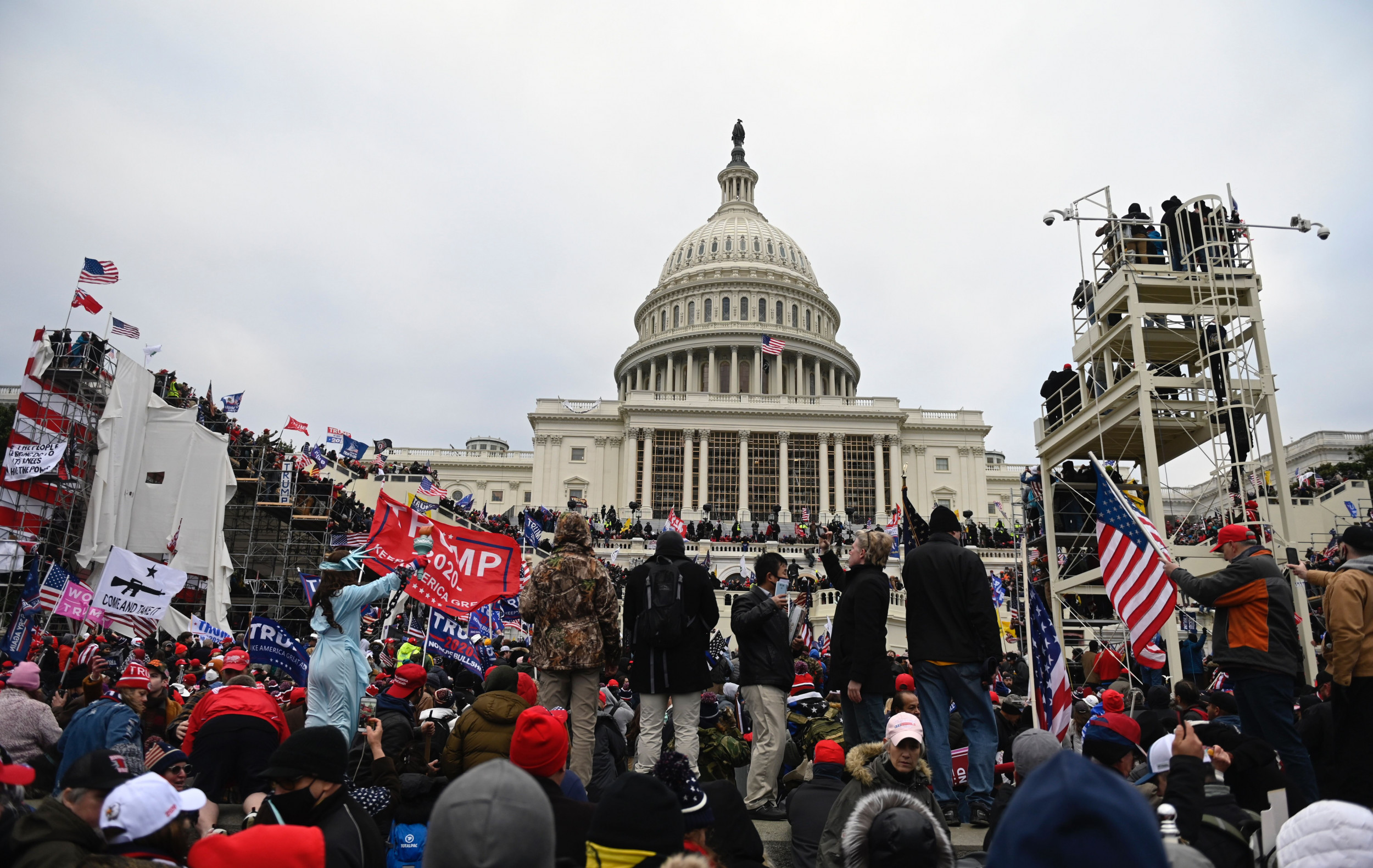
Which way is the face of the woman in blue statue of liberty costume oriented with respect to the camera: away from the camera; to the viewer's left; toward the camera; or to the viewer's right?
away from the camera

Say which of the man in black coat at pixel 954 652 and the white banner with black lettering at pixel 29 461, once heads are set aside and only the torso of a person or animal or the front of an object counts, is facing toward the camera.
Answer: the white banner with black lettering

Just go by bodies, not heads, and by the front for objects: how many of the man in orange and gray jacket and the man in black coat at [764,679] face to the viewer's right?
1

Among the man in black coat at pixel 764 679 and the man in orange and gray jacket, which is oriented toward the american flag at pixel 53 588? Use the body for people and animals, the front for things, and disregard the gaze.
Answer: the man in orange and gray jacket

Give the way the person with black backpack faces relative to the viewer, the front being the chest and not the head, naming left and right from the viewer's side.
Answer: facing away from the viewer

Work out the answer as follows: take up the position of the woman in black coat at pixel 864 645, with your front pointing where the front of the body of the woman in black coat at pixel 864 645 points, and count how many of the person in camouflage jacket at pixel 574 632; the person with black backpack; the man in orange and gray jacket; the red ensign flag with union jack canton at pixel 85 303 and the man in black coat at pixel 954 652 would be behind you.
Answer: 2

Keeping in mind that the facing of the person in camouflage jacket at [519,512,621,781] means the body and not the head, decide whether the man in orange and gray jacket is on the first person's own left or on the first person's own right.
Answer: on the first person's own right

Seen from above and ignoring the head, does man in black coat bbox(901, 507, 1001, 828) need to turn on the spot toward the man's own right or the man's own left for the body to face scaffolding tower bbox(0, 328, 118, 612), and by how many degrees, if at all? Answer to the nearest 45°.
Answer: approximately 45° to the man's own left

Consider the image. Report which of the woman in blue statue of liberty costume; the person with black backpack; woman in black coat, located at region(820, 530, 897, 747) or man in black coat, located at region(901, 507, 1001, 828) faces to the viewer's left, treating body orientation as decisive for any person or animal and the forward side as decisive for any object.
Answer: woman in black coat, located at region(820, 530, 897, 747)

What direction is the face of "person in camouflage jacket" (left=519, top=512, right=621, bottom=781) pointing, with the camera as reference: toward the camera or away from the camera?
away from the camera

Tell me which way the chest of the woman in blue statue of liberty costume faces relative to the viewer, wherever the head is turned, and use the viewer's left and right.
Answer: facing away from the viewer and to the right of the viewer

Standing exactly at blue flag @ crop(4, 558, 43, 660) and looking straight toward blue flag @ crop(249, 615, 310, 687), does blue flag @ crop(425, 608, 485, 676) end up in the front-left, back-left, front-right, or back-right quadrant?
front-left

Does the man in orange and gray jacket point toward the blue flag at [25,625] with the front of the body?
yes

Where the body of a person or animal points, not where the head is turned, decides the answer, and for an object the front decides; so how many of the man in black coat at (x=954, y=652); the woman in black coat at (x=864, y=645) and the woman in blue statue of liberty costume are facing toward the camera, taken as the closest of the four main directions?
0

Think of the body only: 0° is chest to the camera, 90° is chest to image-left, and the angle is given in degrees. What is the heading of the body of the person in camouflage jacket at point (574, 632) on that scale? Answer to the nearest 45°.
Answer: approximately 180°

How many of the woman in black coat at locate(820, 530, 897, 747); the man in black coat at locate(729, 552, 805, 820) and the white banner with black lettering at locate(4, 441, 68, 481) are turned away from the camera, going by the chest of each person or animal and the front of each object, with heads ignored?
0

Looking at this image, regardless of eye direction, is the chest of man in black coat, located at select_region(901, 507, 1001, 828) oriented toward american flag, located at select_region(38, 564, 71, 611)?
no

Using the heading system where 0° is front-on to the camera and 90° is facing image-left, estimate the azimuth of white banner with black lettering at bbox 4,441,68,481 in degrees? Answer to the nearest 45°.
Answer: approximately 0°
